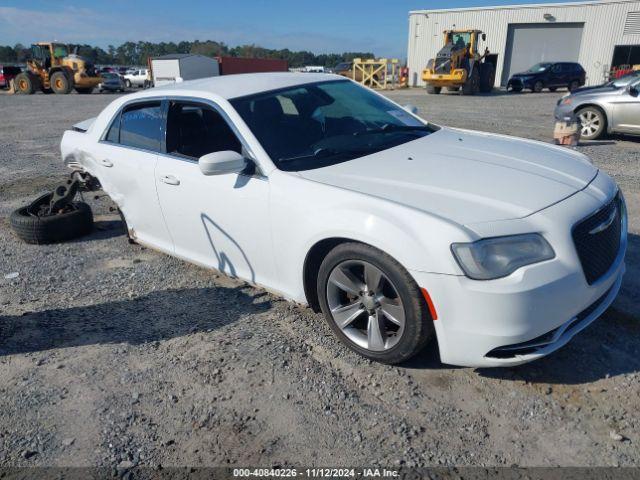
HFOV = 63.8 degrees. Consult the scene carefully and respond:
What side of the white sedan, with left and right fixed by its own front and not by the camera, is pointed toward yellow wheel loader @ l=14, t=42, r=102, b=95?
back

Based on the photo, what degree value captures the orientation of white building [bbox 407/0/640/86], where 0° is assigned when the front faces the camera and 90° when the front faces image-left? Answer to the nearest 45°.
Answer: approximately 0°

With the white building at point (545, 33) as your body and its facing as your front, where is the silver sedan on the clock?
The silver sedan is roughly at 12 o'clock from the white building.

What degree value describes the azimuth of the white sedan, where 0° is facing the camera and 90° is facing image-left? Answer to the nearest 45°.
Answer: approximately 315°

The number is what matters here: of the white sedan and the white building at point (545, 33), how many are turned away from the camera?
0

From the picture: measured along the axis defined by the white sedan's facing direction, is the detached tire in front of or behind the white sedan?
behind

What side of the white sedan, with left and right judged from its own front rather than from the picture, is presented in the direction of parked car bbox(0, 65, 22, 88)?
back

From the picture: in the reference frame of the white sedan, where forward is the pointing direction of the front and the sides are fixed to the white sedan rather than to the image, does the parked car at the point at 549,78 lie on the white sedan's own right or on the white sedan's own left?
on the white sedan's own left

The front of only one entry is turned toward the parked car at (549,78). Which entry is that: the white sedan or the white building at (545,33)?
the white building

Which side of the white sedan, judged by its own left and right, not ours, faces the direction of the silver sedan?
left

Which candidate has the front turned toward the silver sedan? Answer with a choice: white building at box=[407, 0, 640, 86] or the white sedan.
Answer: the white building

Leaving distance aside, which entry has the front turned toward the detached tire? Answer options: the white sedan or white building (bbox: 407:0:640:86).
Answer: the white building

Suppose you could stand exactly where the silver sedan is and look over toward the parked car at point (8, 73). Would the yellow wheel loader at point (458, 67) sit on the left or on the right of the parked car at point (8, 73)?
right
